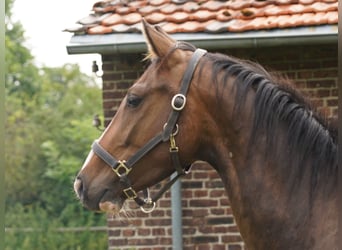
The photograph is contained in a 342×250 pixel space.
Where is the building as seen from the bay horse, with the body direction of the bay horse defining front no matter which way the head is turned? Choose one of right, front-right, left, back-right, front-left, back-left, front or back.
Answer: right

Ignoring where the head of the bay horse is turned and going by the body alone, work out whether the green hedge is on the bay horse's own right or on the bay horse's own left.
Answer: on the bay horse's own right

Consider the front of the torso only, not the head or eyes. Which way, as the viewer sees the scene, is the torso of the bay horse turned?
to the viewer's left
